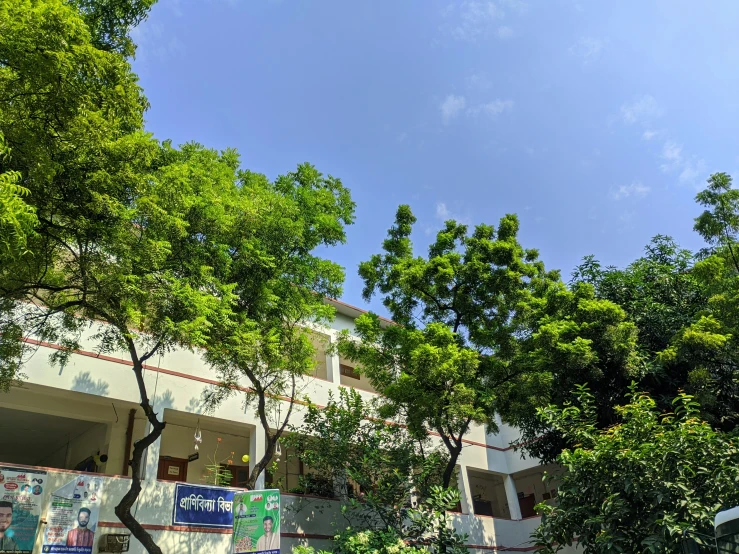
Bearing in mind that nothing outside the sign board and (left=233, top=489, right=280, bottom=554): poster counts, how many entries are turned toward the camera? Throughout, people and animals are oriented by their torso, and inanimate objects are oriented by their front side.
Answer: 2

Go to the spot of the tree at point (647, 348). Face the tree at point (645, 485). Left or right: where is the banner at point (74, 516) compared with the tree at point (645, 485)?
right

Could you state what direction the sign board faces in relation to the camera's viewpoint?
facing the viewer

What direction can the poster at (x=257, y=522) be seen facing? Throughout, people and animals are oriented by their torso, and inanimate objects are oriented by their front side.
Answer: toward the camera

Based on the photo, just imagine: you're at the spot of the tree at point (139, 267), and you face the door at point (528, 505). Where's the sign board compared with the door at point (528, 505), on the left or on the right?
left

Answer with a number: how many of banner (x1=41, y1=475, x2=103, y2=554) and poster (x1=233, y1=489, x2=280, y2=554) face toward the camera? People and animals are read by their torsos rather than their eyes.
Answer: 2

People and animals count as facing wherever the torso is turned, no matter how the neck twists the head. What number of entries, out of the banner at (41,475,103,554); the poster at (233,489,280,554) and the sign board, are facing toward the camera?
3

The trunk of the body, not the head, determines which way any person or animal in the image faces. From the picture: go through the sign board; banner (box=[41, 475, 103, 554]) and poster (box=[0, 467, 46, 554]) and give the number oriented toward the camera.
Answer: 3

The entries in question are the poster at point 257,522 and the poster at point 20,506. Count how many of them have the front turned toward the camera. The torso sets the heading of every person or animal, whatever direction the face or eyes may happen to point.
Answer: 2

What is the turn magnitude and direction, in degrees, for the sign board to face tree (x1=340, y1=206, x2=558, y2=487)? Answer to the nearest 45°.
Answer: approximately 90° to its left

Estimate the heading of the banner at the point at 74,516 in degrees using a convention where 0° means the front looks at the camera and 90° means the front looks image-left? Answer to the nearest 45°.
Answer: approximately 0°
